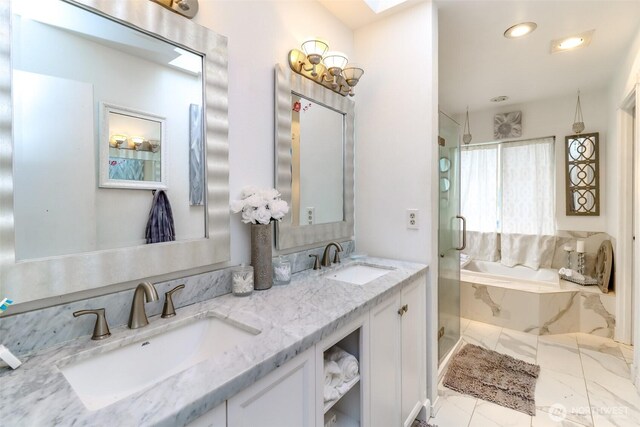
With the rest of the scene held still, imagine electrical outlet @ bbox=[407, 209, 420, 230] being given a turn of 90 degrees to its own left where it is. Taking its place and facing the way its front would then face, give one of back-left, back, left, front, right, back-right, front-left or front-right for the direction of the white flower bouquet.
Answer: back-right

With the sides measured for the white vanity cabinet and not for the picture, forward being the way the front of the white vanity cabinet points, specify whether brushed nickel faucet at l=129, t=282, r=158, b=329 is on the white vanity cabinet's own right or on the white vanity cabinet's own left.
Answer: on the white vanity cabinet's own right

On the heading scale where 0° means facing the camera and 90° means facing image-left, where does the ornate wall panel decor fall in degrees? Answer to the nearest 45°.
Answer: approximately 0°

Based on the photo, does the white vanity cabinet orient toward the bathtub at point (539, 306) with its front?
no

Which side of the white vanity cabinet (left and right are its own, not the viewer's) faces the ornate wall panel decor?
left

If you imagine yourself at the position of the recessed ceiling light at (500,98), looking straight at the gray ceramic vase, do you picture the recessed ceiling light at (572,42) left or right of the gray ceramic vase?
left

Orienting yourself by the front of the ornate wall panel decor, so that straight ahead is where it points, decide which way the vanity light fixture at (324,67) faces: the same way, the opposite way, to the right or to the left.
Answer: to the left

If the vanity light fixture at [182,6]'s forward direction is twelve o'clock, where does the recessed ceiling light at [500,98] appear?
The recessed ceiling light is roughly at 10 o'clock from the vanity light fixture.

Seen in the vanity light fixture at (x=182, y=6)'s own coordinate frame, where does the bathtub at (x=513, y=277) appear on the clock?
The bathtub is roughly at 10 o'clock from the vanity light fixture.

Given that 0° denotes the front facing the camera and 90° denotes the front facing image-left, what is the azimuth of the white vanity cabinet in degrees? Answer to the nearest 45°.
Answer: approximately 315°

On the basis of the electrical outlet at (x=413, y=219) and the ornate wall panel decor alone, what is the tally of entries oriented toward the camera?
2

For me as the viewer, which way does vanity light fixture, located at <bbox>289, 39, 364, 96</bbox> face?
facing the viewer and to the right of the viewer

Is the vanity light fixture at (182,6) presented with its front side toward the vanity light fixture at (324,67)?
no
